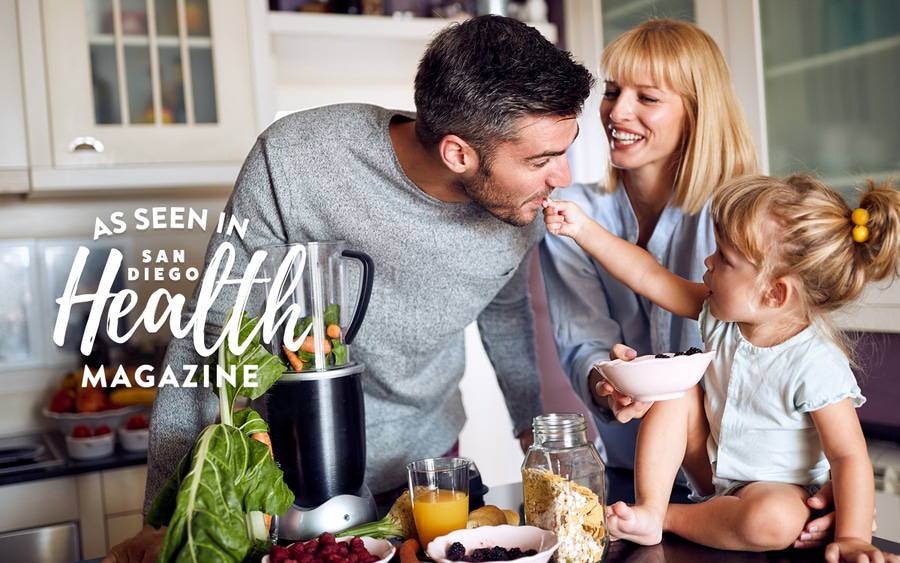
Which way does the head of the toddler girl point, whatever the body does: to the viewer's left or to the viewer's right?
to the viewer's left

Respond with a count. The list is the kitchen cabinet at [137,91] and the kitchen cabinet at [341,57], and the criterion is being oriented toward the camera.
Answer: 2

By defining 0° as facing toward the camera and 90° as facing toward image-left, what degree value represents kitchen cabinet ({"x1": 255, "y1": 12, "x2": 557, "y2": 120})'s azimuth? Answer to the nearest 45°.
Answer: approximately 0°

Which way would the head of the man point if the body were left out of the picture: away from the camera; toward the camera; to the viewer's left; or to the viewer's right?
to the viewer's right

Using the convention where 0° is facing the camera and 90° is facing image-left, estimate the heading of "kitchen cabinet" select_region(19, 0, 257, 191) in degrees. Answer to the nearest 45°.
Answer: approximately 0°

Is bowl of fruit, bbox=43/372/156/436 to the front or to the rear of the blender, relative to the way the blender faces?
to the rear

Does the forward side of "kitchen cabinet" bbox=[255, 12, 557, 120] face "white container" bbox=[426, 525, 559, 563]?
yes
